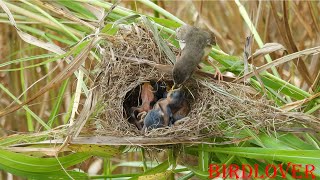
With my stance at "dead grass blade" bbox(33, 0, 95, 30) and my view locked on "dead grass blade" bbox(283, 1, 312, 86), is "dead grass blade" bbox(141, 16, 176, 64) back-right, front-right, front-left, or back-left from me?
front-right

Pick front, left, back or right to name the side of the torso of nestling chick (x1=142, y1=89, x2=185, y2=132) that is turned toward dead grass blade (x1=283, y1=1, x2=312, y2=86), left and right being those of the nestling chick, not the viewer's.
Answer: front

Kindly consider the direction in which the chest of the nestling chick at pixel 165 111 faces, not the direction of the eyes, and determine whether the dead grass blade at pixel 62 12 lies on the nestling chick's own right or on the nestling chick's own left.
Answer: on the nestling chick's own left
